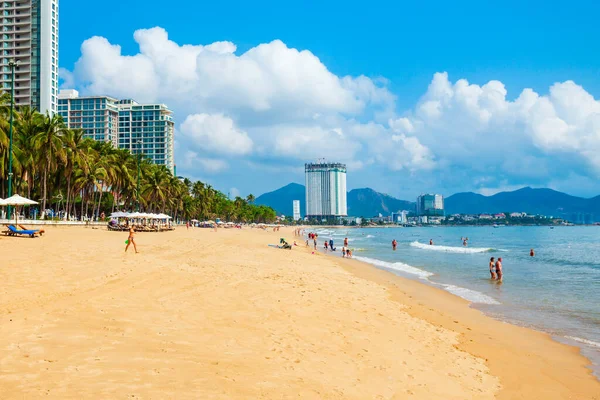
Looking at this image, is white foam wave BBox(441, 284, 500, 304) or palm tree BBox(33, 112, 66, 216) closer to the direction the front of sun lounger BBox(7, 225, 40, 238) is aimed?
the white foam wave

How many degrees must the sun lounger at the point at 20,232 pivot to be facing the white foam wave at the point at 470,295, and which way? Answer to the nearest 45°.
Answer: approximately 45° to its right

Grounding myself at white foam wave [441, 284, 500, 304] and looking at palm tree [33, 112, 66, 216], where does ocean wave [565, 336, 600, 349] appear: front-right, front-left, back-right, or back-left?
back-left

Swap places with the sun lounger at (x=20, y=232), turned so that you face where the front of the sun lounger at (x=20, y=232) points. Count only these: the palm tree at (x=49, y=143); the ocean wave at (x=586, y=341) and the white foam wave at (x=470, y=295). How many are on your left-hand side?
1

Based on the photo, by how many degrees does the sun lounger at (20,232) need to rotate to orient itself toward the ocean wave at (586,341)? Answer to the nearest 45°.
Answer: approximately 45° to its right

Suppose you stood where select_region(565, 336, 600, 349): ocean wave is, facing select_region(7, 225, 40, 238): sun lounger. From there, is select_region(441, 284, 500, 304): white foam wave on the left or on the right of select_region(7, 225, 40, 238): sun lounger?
right

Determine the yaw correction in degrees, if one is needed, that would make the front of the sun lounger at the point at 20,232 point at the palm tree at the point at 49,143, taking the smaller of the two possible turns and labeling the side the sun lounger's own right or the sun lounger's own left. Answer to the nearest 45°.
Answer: approximately 90° to the sun lounger's own left

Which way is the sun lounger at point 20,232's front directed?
to the viewer's right
